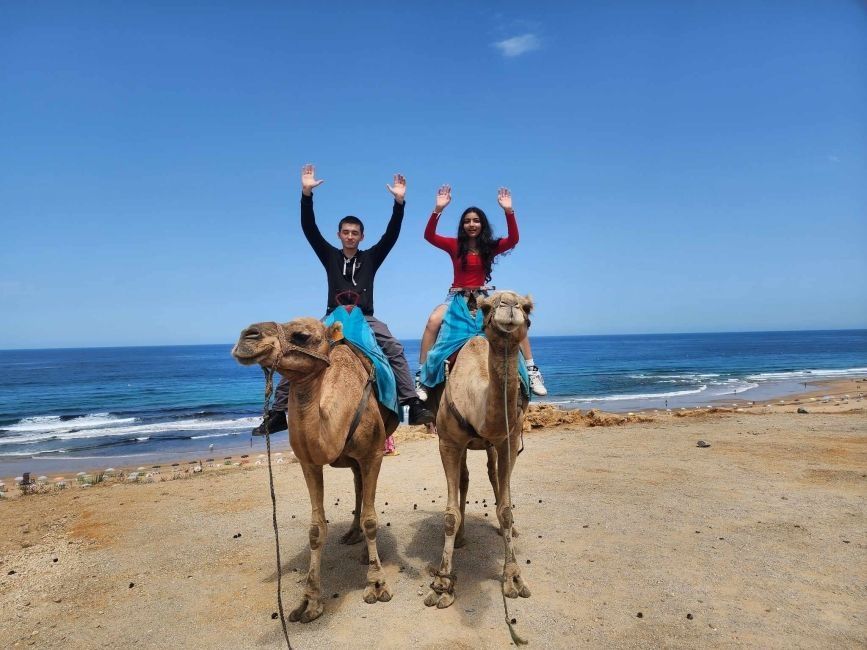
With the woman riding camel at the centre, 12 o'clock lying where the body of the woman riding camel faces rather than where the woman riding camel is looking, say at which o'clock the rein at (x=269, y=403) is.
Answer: The rein is roughly at 1 o'clock from the woman riding camel.

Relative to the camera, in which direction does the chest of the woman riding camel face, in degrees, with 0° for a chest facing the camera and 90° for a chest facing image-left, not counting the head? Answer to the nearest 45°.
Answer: approximately 0°

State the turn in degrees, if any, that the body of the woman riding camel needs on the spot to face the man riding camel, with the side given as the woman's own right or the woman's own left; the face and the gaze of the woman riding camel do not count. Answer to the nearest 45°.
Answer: approximately 45° to the woman's own right

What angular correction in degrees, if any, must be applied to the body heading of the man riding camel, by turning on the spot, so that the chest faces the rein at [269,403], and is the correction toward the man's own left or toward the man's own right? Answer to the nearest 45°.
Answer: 0° — they already face it

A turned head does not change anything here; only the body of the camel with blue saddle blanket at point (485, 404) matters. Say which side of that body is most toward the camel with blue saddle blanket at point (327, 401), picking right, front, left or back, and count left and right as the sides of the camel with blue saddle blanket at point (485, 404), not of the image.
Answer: right

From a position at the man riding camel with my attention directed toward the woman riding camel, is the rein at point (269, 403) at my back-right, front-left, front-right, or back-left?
back-right

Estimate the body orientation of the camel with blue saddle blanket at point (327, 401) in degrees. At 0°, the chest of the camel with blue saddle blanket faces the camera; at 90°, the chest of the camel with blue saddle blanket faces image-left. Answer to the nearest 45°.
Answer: approximately 45°
